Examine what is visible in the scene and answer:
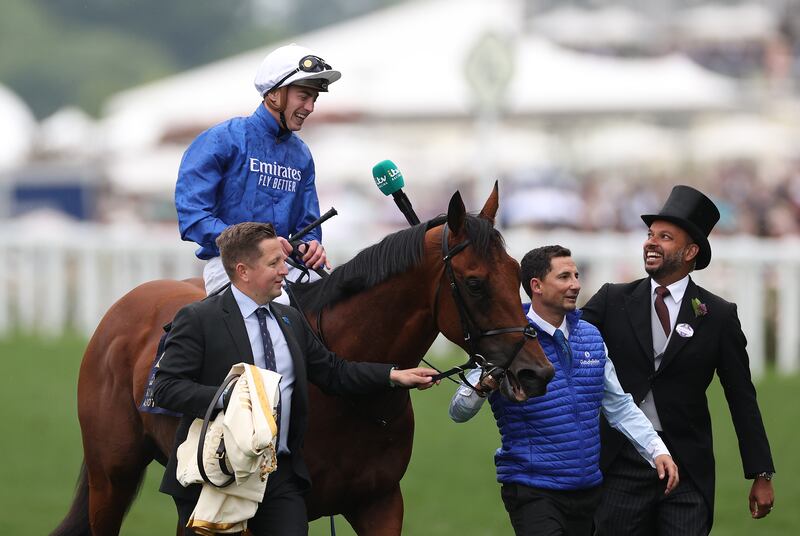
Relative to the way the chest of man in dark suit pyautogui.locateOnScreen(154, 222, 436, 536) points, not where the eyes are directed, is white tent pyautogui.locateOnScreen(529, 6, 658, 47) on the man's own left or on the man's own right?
on the man's own left

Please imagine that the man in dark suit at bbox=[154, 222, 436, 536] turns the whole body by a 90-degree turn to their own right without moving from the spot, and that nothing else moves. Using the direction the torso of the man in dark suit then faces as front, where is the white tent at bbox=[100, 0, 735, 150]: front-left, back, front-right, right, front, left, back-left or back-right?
back-right

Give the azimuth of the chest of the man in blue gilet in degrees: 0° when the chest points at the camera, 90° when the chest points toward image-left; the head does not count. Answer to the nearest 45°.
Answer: approximately 315°

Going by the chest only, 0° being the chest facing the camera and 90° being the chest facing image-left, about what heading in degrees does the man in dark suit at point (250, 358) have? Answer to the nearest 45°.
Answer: approximately 315°

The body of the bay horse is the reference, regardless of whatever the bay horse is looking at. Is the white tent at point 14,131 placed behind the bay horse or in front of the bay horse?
behind

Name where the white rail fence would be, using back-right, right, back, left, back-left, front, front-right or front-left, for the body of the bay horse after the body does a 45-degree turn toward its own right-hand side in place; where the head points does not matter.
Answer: back

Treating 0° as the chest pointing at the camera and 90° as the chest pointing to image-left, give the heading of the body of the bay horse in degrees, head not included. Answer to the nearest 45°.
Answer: approximately 315°

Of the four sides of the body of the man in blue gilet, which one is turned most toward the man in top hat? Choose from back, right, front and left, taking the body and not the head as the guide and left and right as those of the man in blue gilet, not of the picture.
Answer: left
